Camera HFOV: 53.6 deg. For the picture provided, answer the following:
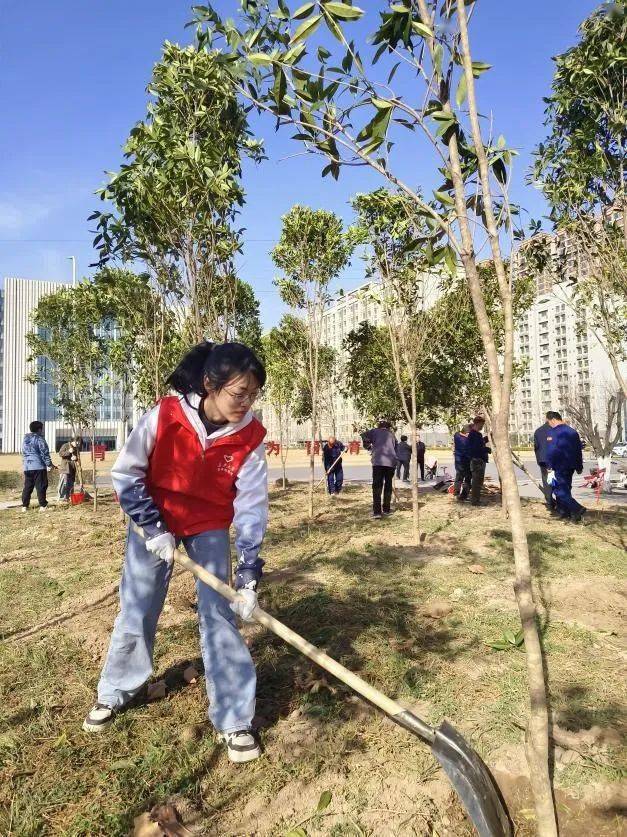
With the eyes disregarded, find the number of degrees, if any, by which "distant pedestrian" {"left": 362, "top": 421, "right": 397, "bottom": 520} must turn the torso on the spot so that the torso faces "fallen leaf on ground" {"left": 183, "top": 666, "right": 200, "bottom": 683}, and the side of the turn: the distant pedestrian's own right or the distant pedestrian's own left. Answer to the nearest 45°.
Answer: approximately 180°

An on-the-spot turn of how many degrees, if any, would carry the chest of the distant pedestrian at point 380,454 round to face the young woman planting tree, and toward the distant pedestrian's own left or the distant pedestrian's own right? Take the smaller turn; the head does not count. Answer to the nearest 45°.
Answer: approximately 180°

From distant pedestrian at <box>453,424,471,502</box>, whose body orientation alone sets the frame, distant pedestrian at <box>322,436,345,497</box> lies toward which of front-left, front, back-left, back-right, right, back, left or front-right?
back-left

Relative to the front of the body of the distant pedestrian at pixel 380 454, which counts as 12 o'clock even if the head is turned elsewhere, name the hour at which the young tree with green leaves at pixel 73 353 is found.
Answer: The young tree with green leaves is roughly at 10 o'clock from the distant pedestrian.

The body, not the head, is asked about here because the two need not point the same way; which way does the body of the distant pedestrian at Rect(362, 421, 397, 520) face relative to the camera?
away from the camera

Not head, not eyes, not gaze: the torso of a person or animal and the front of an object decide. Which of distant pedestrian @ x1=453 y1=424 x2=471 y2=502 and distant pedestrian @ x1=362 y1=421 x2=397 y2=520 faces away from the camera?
distant pedestrian @ x1=362 y1=421 x2=397 y2=520
